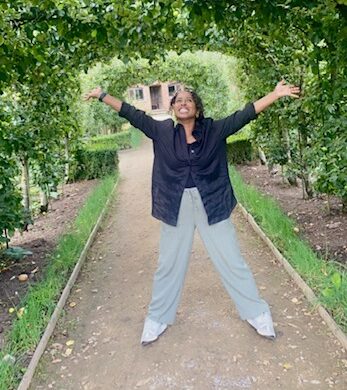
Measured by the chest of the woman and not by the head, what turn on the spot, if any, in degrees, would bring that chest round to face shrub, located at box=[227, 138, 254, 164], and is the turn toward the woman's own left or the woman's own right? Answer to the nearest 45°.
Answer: approximately 180°

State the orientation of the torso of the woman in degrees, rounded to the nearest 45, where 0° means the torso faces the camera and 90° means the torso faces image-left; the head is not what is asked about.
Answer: approximately 0°

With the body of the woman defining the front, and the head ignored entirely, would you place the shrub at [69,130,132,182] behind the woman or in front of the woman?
behind
